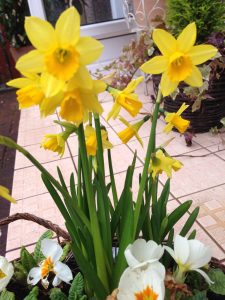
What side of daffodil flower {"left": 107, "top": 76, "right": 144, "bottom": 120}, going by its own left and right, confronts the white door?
left

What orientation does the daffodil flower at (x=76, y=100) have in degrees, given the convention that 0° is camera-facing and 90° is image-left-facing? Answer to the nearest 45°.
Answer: approximately 45°

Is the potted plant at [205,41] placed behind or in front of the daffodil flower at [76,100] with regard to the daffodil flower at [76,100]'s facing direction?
behind

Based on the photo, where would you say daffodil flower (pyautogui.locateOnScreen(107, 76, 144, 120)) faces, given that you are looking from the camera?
facing to the right of the viewer

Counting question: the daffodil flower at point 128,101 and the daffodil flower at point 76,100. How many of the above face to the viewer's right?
1

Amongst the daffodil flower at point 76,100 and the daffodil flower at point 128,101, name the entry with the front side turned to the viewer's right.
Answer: the daffodil flower at point 128,101
